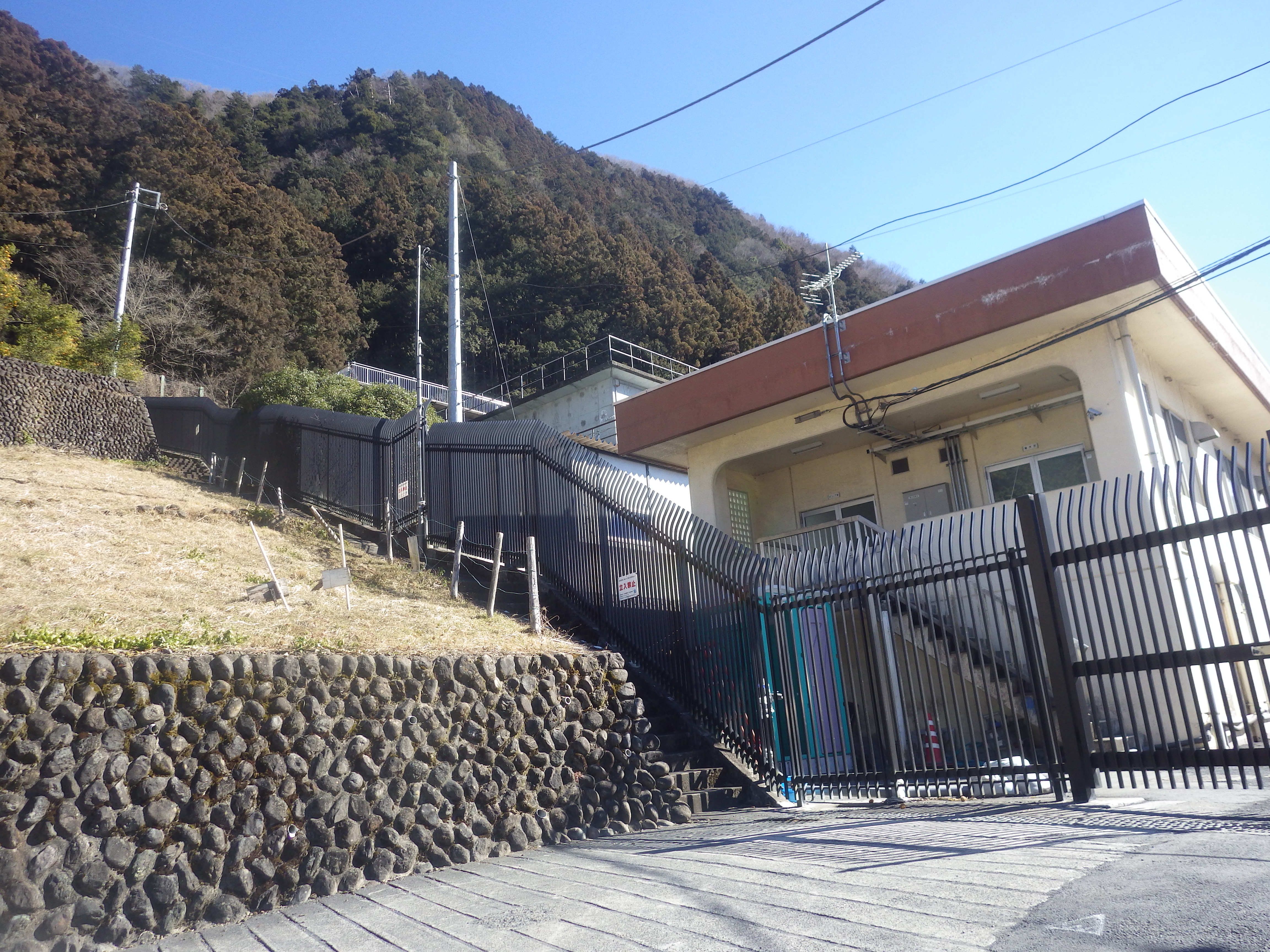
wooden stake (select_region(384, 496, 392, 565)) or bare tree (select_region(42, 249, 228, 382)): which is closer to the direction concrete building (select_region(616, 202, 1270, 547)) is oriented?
the wooden stake

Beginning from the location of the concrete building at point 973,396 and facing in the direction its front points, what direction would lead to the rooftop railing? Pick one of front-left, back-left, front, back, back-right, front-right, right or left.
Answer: right

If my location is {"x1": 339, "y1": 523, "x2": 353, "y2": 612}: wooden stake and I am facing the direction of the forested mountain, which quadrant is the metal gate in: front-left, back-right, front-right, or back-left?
back-right

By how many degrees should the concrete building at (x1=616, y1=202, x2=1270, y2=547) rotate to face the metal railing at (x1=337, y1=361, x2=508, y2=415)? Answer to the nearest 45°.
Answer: approximately 90° to its right

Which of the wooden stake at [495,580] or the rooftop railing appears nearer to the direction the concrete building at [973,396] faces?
the wooden stake

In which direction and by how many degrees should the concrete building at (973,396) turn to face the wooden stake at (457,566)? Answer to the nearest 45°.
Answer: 0° — it already faces it

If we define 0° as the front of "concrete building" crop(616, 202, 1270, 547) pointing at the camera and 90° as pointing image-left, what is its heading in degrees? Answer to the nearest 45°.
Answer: approximately 45°

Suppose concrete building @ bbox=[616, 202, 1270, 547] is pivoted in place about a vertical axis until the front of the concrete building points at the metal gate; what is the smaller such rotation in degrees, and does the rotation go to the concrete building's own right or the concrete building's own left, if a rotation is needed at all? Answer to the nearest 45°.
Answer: approximately 45° to the concrete building's own left

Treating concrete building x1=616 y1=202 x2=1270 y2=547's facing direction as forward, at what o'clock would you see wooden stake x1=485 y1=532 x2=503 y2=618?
The wooden stake is roughly at 12 o'clock from the concrete building.

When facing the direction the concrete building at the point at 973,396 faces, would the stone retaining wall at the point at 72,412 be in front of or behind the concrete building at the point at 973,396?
in front

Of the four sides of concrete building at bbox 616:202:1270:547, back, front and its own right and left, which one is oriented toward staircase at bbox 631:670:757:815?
front

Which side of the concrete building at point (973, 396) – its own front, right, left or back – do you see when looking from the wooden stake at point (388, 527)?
front
